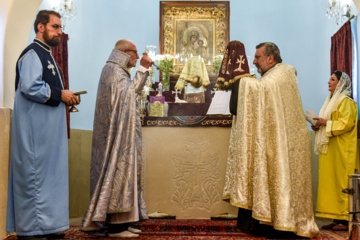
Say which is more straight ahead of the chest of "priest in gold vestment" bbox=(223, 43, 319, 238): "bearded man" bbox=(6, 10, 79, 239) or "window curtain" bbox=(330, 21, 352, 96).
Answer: the bearded man

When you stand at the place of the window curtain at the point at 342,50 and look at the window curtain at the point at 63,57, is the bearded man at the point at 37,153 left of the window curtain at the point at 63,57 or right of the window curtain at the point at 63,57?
left

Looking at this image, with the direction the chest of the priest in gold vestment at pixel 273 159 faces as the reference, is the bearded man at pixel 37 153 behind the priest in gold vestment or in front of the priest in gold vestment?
in front

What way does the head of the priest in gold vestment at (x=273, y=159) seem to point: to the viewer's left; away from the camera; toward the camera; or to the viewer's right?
to the viewer's left

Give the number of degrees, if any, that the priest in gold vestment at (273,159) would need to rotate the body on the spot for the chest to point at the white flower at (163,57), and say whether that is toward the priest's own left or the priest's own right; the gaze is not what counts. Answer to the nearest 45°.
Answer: approximately 45° to the priest's own right

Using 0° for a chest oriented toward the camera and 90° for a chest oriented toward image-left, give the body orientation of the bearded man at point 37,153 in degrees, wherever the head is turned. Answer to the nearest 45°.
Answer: approximately 270°

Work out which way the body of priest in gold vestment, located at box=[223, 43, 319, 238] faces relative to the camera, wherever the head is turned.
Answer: to the viewer's left

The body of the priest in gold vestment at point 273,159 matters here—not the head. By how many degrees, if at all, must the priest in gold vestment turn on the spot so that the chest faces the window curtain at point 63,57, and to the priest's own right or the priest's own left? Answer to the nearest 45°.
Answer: approximately 45° to the priest's own right

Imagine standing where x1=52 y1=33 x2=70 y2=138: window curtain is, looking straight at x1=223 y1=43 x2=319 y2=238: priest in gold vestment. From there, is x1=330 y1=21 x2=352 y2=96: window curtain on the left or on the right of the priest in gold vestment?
left
